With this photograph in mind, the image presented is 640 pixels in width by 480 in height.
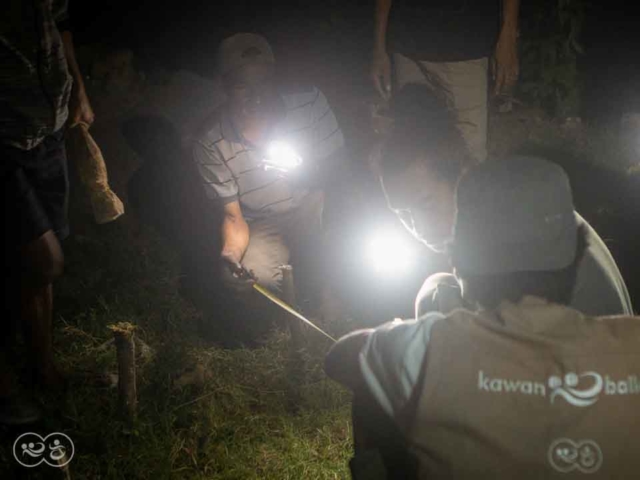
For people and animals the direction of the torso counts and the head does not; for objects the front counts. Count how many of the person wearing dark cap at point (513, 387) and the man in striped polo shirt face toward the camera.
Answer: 1

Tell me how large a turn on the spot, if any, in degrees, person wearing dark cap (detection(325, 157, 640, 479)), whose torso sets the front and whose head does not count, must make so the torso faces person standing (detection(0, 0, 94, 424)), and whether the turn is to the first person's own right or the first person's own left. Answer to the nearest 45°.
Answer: approximately 45° to the first person's own left

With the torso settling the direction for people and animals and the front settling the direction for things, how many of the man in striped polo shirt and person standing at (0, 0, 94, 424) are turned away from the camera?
0

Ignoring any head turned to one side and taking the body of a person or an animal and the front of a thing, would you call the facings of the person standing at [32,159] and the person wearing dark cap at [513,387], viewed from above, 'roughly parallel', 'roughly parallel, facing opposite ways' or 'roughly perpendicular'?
roughly perpendicular

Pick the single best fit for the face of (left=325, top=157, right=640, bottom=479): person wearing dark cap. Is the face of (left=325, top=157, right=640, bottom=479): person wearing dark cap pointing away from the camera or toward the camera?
away from the camera

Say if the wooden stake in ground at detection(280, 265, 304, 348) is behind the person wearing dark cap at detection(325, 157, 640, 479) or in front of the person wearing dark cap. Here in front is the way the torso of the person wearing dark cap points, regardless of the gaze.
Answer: in front

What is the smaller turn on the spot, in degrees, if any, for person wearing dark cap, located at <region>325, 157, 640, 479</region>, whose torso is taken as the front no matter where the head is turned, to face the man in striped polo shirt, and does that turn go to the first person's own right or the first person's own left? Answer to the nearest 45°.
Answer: approximately 45° to the first person's own left

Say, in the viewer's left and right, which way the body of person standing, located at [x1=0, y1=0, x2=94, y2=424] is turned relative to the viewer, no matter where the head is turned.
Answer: facing the viewer and to the right of the viewer

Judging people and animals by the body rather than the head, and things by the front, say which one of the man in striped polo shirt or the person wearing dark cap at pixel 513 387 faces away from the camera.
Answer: the person wearing dark cap

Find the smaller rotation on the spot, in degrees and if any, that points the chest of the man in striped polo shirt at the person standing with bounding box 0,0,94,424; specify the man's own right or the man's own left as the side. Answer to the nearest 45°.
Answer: approximately 45° to the man's own right

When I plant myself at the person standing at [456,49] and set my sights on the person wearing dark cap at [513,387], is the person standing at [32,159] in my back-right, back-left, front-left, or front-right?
front-right

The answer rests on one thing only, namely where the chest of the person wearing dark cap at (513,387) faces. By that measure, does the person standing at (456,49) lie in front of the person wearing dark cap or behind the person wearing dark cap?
in front

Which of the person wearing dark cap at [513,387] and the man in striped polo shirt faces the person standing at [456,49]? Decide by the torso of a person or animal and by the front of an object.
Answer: the person wearing dark cap

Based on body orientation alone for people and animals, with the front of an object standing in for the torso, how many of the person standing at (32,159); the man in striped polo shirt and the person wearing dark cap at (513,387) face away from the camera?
1

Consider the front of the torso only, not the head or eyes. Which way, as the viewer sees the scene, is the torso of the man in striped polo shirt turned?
toward the camera

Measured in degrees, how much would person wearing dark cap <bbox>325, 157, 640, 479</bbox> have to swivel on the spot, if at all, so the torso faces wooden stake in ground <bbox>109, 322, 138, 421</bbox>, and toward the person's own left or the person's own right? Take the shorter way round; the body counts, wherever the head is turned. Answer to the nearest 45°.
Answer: approximately 45° to the person's own left

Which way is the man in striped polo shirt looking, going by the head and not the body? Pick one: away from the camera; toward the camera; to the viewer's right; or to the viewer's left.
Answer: toward the camera
